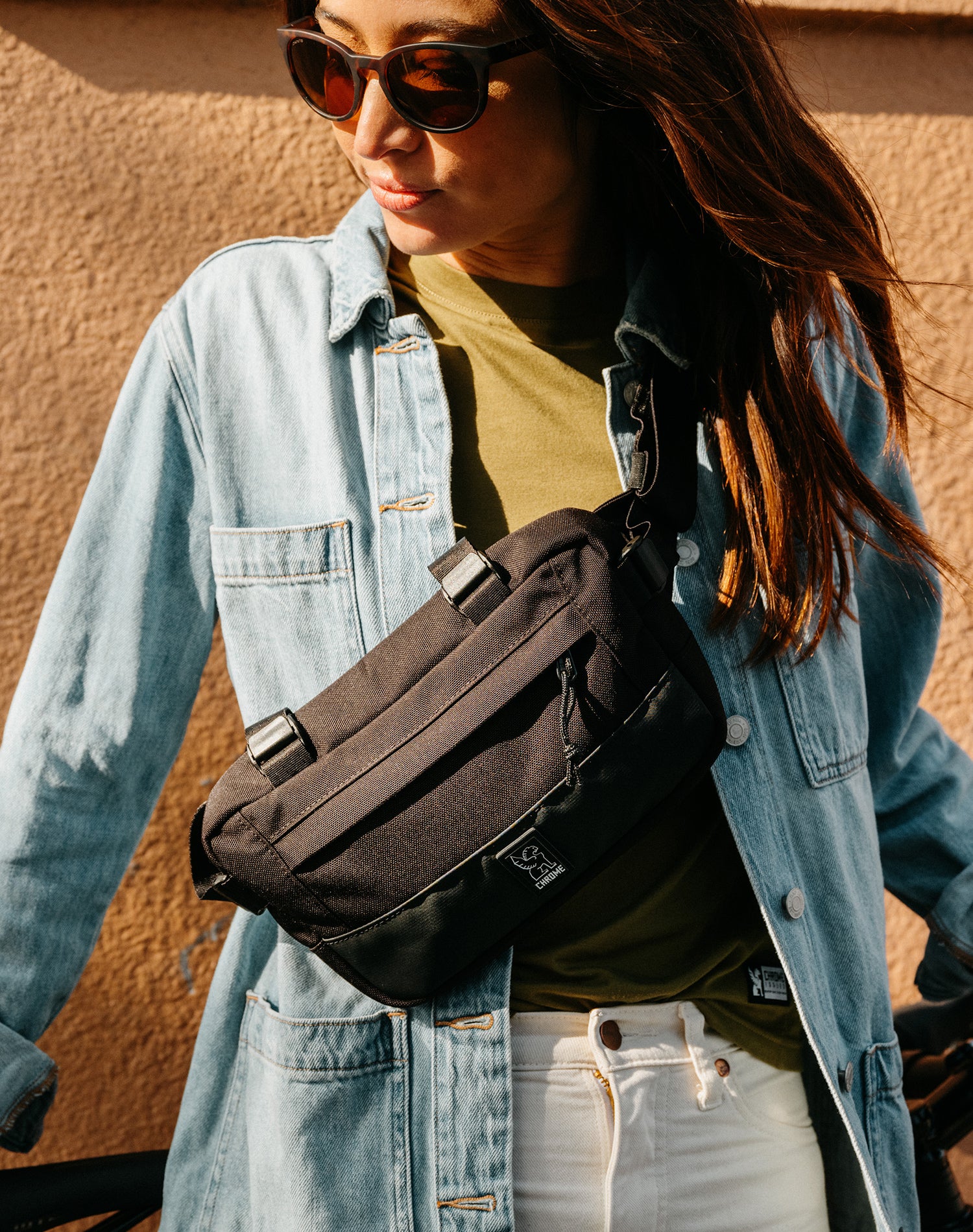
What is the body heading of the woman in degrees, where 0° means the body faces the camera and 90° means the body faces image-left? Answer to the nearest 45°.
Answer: approximately 0°
